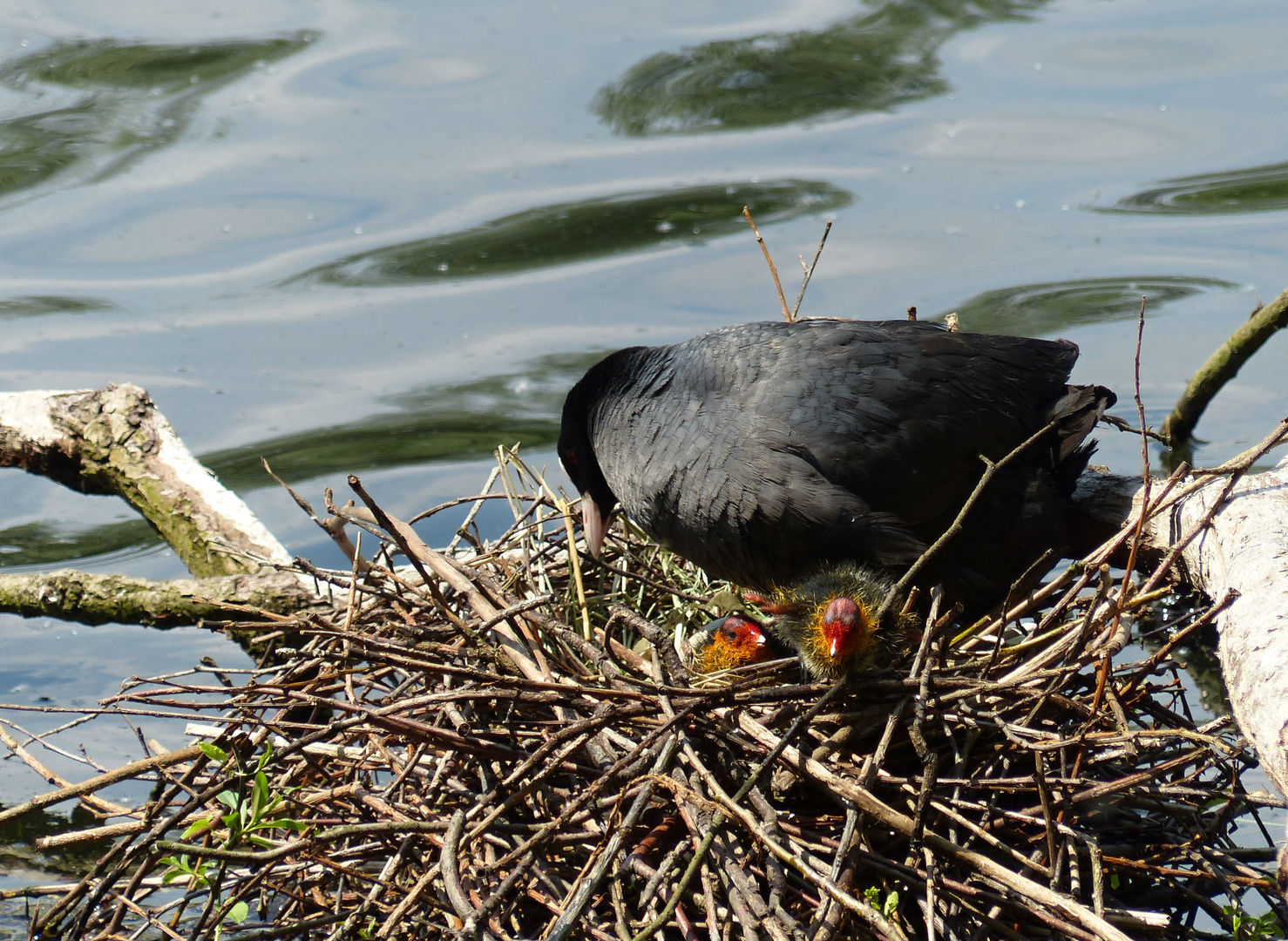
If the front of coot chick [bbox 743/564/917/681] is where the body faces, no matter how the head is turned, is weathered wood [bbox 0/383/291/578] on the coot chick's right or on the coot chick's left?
on the coot chick's right

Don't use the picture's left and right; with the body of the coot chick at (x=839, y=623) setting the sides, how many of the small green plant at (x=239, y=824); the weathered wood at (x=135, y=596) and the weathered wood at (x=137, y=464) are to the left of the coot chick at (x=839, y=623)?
0

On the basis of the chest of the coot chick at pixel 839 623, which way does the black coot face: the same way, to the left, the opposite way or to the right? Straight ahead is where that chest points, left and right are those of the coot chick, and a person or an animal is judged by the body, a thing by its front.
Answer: to the right

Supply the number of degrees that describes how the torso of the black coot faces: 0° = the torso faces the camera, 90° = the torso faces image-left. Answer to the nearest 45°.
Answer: approximately 90°

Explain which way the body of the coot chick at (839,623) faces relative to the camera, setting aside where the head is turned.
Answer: toward the camera

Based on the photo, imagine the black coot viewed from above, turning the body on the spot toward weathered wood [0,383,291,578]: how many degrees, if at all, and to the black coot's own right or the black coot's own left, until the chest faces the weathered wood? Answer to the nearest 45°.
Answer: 0° — it already faces it

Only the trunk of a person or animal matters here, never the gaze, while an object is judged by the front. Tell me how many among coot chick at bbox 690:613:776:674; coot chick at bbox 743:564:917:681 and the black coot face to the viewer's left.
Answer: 1

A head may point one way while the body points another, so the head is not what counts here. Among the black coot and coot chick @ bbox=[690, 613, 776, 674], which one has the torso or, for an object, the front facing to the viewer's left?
the black coot

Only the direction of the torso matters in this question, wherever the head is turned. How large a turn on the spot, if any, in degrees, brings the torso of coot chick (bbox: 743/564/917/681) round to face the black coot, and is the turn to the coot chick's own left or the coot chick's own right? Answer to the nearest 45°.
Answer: approximately 180°

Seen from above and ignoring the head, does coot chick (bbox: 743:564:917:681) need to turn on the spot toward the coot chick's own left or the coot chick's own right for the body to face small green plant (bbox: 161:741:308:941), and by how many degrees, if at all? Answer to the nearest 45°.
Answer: approximately 45° to the coot chick's own right
